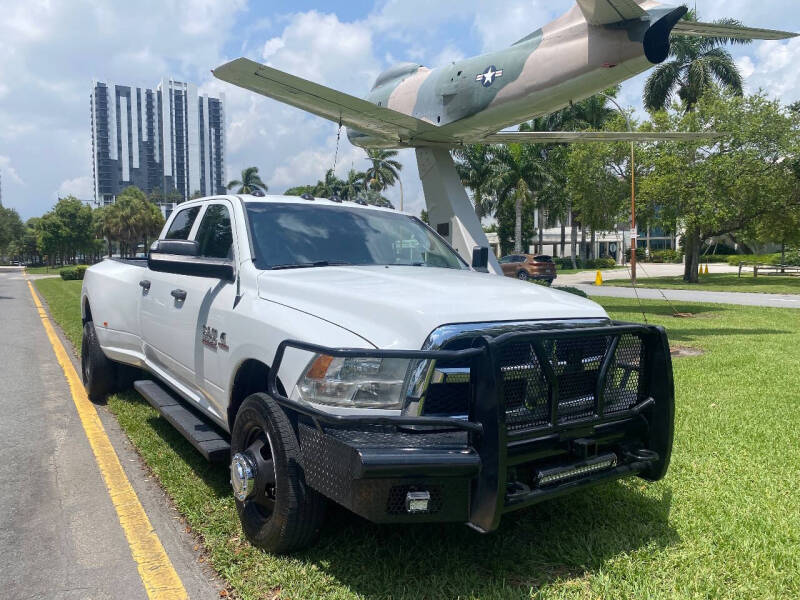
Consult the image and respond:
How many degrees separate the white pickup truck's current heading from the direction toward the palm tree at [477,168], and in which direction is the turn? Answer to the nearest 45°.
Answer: approximately 135° to its left

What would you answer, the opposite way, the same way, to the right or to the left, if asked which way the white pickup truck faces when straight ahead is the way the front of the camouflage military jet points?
the opposite way

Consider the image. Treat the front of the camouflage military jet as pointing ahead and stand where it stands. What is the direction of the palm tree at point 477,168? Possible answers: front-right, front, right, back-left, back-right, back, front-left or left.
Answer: front-right

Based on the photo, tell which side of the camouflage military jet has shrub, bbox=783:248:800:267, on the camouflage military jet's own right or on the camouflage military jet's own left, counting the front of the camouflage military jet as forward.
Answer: on the camouflage military jet's own right

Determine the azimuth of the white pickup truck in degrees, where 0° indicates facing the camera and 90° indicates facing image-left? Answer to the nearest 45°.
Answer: approximately 315°

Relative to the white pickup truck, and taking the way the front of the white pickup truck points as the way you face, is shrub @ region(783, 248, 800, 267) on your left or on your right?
on your left

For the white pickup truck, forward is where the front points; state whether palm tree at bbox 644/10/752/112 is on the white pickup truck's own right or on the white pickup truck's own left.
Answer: on the white pickup truck's own left

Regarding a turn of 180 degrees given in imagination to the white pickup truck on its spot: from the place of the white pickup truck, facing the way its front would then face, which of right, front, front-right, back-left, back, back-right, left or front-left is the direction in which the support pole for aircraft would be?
front-right

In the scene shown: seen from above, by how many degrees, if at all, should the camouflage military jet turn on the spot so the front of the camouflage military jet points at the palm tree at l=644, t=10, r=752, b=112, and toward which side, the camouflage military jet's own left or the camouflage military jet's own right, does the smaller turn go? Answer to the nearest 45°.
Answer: approximately 45° to the camouflage military jet's own right

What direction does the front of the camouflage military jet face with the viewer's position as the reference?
facing away from the viewer and to the left of the viewer
